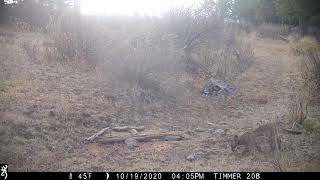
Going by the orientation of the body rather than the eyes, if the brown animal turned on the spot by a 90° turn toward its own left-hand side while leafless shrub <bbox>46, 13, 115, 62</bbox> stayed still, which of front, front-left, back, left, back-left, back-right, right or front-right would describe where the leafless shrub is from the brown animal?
back-right

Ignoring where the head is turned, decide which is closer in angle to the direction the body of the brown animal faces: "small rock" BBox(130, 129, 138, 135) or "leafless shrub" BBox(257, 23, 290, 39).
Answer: the small rock

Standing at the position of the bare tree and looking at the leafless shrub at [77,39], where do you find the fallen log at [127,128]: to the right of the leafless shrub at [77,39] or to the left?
left

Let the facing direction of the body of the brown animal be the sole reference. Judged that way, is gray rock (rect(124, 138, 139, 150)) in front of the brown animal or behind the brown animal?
in front

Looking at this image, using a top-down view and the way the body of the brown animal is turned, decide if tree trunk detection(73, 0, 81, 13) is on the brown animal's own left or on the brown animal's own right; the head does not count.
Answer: on the brown animal's own right

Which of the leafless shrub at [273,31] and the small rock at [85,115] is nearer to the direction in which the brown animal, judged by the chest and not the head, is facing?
the small rock

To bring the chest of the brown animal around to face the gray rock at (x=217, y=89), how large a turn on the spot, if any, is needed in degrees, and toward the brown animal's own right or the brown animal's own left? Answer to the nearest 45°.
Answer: approximately 90° to the brown animal's own right

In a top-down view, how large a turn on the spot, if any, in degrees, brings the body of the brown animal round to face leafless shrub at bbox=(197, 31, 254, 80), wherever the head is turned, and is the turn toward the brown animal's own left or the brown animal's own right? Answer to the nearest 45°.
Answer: approximately 90° to the brown animal's own right

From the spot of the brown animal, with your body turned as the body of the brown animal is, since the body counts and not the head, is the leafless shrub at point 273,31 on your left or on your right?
on your right

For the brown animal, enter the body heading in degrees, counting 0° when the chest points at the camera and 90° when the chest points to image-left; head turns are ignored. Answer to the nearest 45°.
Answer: approximately 90°

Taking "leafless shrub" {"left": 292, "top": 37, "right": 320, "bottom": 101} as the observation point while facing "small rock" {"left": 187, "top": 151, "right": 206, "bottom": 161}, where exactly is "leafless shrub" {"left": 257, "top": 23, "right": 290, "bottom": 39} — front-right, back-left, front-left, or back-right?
back-right

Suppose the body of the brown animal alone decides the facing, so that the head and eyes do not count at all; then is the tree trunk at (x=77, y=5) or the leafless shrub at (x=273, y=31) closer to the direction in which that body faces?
the tree trunk
